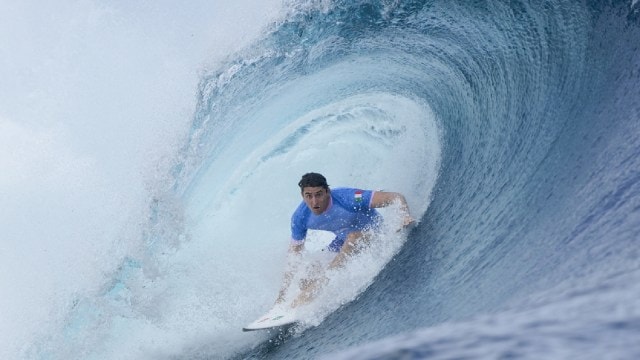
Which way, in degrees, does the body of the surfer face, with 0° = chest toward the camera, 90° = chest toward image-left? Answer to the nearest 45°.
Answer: approximately 45°

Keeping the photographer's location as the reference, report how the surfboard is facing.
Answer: facing the viewer and to the left of the viewer

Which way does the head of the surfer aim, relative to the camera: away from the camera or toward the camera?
toward the camera
